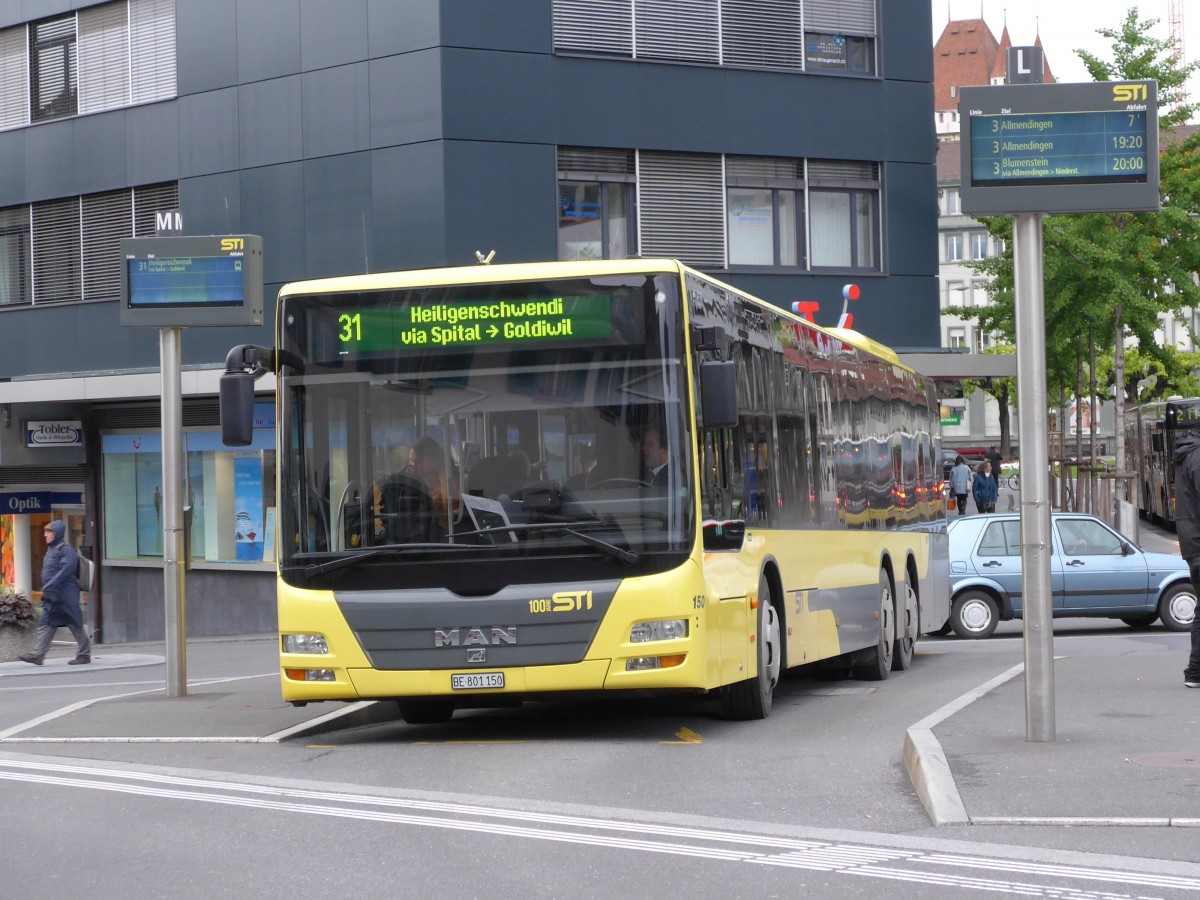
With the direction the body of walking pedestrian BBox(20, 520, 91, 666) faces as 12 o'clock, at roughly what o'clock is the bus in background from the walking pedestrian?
The bus in background is roughly at 5 o'clock from the walking pedestrian.

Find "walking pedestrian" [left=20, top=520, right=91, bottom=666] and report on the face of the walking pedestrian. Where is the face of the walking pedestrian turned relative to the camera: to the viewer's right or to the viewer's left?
to the viewer's left

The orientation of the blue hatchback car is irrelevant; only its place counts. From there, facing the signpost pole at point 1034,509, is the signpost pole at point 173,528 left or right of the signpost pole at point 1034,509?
right

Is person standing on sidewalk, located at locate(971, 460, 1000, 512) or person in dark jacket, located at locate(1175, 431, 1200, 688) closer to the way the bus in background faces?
the person in dark jacket

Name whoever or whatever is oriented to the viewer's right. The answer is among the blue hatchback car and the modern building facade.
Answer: the blue hatchback car

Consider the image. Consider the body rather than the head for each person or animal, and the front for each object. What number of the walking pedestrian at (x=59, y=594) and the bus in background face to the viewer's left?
1

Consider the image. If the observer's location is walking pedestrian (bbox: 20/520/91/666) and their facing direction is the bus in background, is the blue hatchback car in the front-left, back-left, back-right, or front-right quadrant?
front-right

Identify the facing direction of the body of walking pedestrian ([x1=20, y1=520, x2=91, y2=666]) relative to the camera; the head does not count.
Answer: to the viewer's left

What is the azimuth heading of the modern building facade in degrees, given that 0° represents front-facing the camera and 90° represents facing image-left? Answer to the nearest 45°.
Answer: approximately 45°

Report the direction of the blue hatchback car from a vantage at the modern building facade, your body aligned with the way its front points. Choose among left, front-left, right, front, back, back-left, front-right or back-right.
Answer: left

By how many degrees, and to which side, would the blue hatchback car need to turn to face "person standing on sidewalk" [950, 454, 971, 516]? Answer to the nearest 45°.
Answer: approximately 90° to its left

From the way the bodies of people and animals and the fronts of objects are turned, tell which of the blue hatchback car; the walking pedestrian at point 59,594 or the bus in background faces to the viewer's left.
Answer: the walking pedestrian

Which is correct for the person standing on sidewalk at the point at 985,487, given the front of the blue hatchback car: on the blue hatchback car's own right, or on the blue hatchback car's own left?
on the blue hatchback car's own left

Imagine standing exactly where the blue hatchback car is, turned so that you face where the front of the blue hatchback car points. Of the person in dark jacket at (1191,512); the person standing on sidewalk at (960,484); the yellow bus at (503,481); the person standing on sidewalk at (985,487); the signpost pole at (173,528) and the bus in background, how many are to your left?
3

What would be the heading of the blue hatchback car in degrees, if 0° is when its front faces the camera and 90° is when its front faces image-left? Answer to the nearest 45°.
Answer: approximately 270°

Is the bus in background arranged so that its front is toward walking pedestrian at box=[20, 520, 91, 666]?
no
